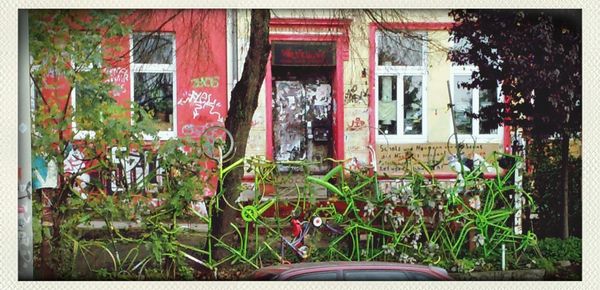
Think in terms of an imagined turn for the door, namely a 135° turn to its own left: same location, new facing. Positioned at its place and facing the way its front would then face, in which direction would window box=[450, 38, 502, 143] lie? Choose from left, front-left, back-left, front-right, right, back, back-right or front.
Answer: front-right

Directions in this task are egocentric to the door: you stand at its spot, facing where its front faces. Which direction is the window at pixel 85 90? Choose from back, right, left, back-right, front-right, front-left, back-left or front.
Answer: right

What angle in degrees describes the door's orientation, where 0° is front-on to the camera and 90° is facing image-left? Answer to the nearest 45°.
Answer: approximately 0°

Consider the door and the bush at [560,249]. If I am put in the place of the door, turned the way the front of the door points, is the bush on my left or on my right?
on my left

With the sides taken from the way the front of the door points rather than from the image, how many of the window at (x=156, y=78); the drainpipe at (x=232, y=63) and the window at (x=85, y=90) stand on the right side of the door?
3

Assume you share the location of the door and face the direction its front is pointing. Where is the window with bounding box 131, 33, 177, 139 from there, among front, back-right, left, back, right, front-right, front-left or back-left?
right

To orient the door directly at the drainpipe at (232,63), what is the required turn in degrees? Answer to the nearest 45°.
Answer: approximately 90° to its right
